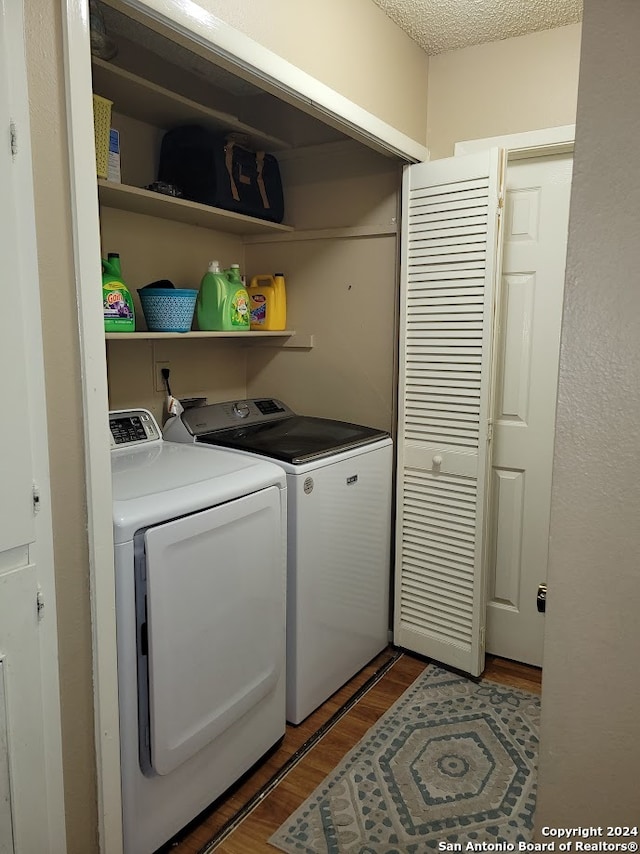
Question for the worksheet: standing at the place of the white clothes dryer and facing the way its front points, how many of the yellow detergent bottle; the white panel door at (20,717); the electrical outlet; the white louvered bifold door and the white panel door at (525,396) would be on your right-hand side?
1

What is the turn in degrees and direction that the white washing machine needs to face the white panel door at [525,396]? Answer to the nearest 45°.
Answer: approximately 45° to its left

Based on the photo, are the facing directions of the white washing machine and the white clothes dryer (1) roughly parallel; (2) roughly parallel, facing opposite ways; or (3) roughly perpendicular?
roughly parallel

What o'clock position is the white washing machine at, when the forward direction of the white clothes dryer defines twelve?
The white washing machine is roughly at 9 o'clock from the white clothes dryer.

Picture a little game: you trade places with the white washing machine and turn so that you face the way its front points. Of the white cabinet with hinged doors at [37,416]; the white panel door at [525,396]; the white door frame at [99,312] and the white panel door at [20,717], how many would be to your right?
3

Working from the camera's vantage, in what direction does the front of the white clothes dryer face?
facing the viewer and to the right of the viewer

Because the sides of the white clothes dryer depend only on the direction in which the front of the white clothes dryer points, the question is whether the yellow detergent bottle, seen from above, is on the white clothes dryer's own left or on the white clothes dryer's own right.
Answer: on the white clothes dryer's own left

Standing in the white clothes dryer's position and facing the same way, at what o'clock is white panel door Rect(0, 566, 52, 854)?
The white panel door is roughly at 3 o'clock from the white clothes dryer.

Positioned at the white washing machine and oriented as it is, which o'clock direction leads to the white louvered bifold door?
The white louvered bifold door is roughly at 10 o'clock from the white washing machine.

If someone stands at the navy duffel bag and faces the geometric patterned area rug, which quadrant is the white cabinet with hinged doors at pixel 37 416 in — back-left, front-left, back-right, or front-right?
front-right

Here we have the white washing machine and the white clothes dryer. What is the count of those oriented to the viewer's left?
0

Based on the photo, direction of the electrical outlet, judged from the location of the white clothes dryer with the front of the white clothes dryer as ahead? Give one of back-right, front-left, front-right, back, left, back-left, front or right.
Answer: back-left
